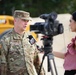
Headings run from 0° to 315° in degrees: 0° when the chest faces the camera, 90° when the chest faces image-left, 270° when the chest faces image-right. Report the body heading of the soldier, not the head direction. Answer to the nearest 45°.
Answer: approximately 315°

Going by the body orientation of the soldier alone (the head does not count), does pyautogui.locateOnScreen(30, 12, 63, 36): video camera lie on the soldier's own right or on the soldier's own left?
on the soldier's own left
